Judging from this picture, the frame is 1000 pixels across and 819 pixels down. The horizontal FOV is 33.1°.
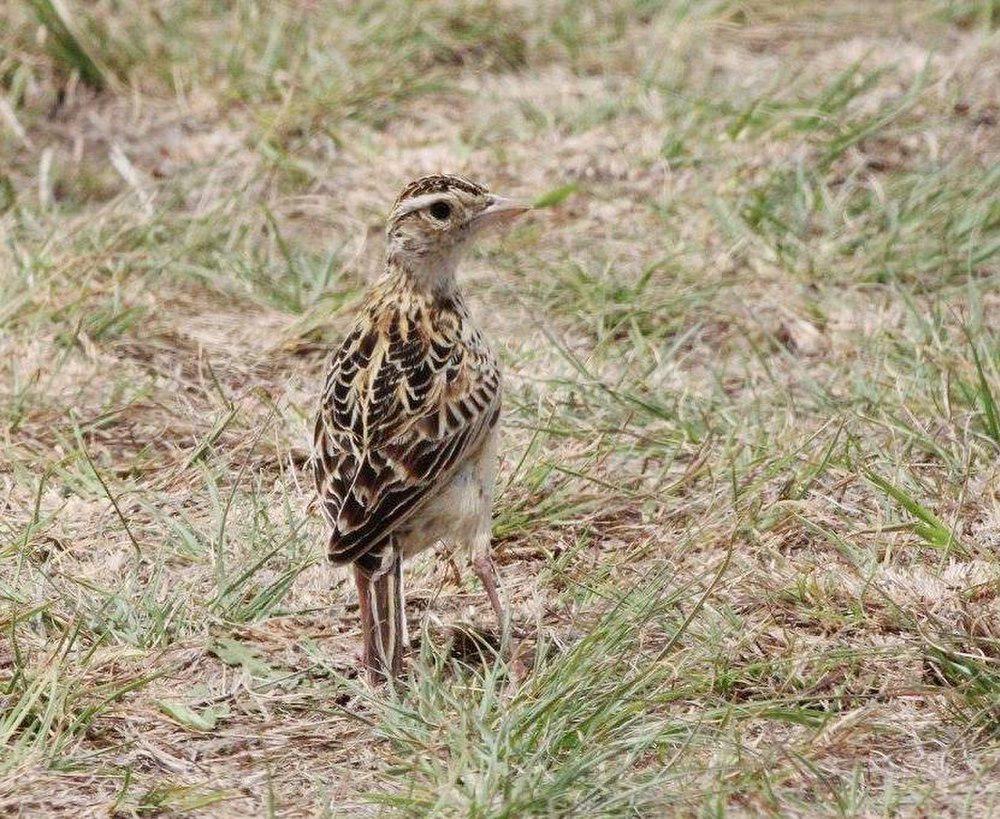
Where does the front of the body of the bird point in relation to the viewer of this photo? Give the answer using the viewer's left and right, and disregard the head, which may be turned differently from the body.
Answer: facing away from the viewer and to the right of the viewer
